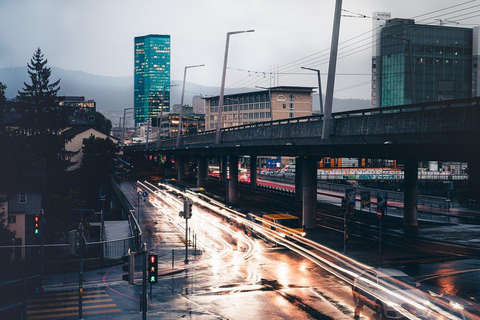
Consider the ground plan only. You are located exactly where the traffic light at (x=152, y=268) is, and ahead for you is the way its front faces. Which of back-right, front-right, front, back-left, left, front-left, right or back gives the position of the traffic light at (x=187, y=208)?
back

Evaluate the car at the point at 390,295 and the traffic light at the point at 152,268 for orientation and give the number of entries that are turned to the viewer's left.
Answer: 0

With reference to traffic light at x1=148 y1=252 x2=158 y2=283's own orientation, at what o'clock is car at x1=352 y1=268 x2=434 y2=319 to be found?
The car is roughly at 9 o'clock from the traffic light.

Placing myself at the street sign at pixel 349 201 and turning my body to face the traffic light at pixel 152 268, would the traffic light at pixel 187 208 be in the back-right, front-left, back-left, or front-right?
front-right

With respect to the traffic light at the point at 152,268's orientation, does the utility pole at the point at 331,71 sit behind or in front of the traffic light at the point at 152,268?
behind

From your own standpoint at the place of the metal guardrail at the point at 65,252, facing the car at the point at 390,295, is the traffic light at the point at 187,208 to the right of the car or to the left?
left

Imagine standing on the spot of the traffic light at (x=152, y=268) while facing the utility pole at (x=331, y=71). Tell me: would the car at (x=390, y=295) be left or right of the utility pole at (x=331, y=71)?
right

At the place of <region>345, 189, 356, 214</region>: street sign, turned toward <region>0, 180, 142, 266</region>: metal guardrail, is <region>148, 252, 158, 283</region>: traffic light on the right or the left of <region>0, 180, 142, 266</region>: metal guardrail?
left

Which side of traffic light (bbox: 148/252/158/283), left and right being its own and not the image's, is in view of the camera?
front
